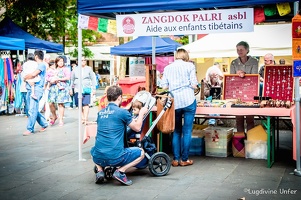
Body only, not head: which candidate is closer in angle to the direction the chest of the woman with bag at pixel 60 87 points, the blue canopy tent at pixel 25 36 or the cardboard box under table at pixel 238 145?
the cardboard box under table

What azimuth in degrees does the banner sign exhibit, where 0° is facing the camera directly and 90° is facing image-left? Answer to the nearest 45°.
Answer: approximately 0°

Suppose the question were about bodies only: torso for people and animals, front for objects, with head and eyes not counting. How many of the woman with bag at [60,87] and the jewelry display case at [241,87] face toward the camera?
2

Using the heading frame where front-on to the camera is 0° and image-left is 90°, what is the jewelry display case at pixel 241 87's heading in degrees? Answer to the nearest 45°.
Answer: approximately 0°

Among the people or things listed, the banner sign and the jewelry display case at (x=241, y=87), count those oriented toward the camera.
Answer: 2

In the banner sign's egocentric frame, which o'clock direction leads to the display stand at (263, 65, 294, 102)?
The display stand is roughly at 8 o'clock from the banner sign.

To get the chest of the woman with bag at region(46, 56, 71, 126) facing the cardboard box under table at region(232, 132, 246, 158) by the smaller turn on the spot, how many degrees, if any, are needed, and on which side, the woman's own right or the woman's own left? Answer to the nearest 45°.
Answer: approximately 45° to the woman's own left
